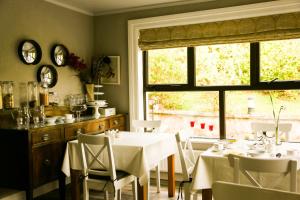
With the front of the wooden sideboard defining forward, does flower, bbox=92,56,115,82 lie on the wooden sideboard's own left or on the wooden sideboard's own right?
on the wooden sideboard's own left

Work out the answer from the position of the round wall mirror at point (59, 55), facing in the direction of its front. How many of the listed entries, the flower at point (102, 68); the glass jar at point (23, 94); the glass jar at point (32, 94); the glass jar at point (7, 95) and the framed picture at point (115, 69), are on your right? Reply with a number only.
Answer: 3

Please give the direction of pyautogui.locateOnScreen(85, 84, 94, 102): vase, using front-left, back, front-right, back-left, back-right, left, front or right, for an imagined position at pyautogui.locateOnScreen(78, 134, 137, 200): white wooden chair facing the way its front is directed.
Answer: front-left

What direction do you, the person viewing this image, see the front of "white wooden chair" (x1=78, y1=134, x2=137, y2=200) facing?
facing away from the viewer and to the right of the viewer

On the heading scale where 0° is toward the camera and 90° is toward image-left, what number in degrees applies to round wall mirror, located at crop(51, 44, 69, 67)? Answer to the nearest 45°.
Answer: approximately 315°

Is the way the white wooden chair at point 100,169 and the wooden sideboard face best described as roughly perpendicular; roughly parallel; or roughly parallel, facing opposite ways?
roughly perpendicular

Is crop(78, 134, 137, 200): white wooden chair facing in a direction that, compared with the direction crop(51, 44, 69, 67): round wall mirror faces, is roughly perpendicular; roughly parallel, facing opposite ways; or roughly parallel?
roughly perpendicular

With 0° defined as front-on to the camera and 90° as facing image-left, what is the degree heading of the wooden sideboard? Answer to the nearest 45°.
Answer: approximately 315°

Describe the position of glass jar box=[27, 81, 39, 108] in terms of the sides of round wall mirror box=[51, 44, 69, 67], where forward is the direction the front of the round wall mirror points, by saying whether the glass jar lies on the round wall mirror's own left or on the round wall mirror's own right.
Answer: on the round wall mirror's own right
